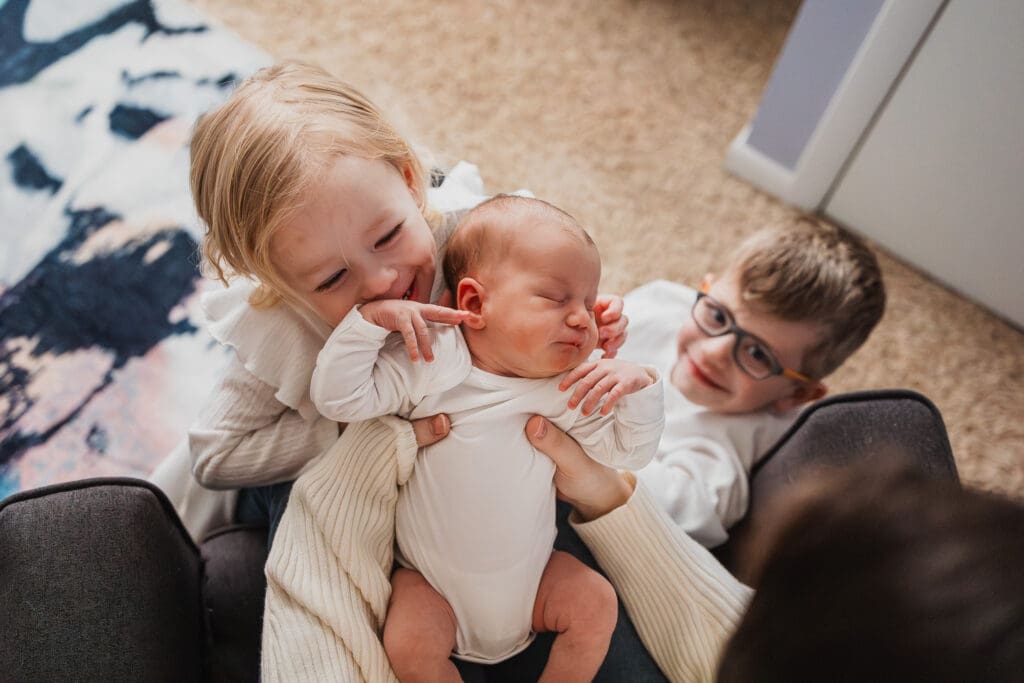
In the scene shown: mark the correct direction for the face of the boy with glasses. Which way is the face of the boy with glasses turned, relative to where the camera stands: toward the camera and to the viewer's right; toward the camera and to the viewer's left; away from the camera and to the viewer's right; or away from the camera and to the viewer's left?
toward the camera and to the viewer's left

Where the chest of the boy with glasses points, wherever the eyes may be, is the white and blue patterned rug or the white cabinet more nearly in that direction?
the white and blue patterned rug

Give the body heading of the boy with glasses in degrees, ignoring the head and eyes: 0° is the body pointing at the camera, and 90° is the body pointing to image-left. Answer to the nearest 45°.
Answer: approximately 45°

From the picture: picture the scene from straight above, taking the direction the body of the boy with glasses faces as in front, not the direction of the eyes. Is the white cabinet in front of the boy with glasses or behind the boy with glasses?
behind

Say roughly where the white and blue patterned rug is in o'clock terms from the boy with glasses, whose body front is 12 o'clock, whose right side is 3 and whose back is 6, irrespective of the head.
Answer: The white and blue patterned rug is roughly at 1 o'clock from the boy with glasses.
